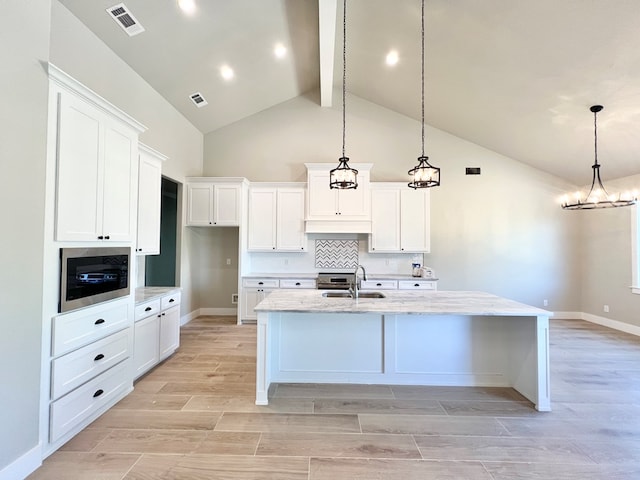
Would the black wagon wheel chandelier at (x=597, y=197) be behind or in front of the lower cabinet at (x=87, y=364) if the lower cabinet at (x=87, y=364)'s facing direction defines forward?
in front

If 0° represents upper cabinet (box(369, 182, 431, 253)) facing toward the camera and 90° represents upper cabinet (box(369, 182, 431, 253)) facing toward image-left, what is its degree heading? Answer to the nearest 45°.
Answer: approximately 0°

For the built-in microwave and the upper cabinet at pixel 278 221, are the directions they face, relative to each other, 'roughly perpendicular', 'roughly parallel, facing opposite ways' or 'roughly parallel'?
roughly perpendicular

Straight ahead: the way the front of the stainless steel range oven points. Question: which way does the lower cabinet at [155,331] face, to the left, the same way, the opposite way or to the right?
to the left

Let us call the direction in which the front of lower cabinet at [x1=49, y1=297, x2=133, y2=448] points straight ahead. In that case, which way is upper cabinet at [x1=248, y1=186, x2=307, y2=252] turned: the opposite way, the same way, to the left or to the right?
to the right

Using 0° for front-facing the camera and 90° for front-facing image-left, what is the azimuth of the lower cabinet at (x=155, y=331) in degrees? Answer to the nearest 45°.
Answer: approximately 315°

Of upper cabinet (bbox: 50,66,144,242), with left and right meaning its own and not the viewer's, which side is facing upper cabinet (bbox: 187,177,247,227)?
left

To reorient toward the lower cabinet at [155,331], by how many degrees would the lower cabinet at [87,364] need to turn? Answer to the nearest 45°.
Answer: approximately 90° to its left

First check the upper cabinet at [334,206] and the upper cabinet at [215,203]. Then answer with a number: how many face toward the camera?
2

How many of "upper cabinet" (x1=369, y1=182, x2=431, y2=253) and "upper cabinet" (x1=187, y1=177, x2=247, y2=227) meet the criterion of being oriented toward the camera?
2
